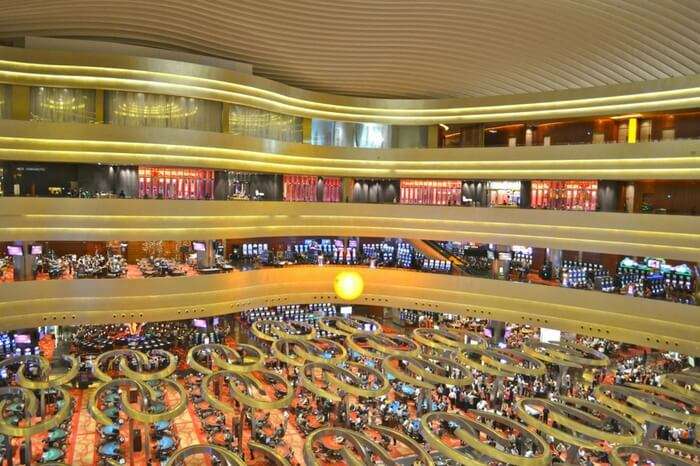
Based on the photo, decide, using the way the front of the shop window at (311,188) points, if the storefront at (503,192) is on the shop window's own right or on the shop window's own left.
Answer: on the shop window's own left

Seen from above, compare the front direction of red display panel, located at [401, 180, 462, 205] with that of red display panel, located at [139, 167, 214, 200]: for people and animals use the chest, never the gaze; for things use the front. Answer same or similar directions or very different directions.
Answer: same or similar directions

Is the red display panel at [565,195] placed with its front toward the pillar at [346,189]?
no

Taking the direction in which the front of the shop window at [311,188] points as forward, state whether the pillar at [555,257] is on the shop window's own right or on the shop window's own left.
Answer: on the shop window's own left

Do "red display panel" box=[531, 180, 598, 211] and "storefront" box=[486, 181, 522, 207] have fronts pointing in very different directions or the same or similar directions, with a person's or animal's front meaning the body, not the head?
same or similar directions

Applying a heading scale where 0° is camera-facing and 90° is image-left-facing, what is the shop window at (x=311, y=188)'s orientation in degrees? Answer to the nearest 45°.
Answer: approximately 0°

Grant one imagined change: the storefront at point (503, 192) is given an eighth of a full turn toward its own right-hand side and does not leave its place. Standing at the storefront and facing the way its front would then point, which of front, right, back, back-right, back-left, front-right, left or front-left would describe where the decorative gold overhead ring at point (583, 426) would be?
front-left

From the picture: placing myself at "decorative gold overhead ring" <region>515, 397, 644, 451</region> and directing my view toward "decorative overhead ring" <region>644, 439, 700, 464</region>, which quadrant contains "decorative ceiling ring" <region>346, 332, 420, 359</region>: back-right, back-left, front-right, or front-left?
back-left

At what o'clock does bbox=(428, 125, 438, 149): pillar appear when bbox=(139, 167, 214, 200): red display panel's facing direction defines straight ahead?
The pillar is roughly at 9 o'clock from the red display panel.

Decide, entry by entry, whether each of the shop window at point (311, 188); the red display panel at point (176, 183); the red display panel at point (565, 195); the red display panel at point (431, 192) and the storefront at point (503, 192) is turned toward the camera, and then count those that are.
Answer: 5

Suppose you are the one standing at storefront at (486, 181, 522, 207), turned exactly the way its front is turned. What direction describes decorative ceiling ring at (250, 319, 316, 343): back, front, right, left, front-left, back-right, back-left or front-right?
front-right

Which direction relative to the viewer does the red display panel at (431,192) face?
toward the camera

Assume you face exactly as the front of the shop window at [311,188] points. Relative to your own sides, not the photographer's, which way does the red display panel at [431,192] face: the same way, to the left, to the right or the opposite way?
the same way

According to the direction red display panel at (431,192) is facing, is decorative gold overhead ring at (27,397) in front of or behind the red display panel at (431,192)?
in front

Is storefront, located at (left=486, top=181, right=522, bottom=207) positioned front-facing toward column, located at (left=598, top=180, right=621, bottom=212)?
no

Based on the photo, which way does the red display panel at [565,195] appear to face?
toward the camera

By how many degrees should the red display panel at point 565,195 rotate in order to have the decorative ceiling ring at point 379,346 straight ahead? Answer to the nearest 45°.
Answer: approximately 45° to its right

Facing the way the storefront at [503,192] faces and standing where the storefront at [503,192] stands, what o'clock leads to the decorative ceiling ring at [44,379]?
The decorative ceiling ring is roughly at 1 o'clock from the storefront.

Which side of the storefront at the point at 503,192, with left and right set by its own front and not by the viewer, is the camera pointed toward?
front

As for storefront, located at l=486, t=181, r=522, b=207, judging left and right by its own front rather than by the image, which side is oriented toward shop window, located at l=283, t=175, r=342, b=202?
right

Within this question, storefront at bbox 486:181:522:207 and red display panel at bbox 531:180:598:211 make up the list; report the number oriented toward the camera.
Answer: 2
